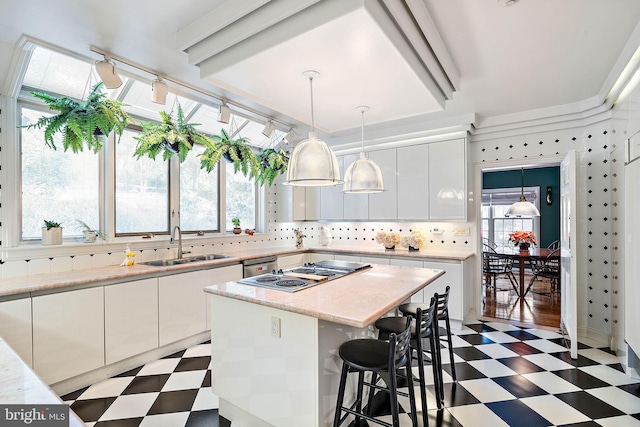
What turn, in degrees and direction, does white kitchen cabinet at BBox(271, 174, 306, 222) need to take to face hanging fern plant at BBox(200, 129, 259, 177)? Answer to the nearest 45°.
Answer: approximately 90° to its right

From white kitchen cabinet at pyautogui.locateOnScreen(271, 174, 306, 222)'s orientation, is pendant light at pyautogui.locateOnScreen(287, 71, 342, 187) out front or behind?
out front

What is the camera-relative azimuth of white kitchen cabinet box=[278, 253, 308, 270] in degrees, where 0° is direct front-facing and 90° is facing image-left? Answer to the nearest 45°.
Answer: approximately 315°

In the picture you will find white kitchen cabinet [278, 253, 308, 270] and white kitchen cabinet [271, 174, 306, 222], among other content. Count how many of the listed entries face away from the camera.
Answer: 0

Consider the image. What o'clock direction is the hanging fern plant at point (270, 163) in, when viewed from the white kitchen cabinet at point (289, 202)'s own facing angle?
The hanging fern plant is roughly at 2 o'clock from the white kitchen cabinet.

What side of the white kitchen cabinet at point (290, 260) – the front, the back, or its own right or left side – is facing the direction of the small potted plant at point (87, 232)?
right

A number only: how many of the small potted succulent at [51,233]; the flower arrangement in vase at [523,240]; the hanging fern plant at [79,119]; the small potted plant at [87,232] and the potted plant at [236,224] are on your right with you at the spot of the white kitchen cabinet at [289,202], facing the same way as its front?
4

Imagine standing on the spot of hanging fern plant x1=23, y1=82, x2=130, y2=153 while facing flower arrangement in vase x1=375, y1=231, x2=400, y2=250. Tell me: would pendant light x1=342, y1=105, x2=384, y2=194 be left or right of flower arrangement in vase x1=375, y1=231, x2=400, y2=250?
right

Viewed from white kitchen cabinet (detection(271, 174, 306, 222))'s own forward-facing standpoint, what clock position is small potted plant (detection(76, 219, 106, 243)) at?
The small potted plant is roughly at 3 o'clock from the white kitchen cabinet.

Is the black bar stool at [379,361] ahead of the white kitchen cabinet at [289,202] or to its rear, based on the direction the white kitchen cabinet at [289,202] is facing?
ahead
